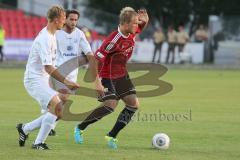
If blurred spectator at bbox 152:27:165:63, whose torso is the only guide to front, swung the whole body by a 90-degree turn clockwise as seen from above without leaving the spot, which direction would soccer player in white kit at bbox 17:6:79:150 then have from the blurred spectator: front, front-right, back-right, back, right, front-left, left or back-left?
left

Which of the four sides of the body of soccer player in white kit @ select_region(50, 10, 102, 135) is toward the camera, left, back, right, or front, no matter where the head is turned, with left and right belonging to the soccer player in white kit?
front

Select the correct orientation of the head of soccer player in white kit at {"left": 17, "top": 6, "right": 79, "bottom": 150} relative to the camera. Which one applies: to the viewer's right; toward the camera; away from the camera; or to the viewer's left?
to the viewer's right

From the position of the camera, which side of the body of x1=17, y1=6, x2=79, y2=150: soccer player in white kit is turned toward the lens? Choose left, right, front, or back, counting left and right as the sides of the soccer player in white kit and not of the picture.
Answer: right

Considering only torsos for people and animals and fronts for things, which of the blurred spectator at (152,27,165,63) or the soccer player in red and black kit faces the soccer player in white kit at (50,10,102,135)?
the blurred spectator

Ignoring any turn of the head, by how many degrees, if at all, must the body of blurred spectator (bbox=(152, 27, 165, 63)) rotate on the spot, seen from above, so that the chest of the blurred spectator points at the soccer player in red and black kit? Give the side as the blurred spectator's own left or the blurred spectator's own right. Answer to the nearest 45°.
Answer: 0° — they already face them

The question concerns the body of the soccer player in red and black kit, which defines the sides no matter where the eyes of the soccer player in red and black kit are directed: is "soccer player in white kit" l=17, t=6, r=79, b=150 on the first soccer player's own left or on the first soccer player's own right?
on the first soccer player's own right

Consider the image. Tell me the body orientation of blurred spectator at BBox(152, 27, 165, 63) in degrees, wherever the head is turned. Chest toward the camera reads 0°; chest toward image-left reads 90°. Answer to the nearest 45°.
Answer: approximately 0°
